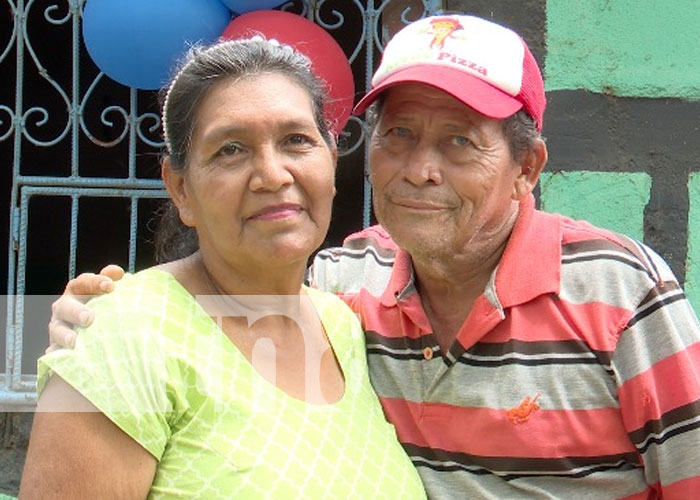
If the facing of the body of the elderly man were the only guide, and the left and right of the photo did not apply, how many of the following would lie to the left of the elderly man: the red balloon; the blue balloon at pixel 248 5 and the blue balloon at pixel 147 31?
0

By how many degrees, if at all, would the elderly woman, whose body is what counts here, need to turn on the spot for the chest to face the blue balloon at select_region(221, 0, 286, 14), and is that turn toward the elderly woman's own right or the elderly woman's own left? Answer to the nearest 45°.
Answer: approximately 135° to the elderly woman's own left

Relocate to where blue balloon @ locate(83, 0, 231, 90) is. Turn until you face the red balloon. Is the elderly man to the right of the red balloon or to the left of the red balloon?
right

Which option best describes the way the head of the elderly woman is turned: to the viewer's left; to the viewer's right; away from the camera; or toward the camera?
toward the camera

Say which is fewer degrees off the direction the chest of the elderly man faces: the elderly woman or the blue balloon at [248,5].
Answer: the elderly woman

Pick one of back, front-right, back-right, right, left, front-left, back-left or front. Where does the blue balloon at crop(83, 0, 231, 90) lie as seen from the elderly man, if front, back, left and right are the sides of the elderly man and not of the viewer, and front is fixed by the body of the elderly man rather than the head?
right

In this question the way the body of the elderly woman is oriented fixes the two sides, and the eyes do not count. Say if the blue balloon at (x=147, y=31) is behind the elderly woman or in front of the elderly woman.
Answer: behind

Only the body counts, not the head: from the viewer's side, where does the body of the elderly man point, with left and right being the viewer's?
facing the viewer and to the left of the viewer

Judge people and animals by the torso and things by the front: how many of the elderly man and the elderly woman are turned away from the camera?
0

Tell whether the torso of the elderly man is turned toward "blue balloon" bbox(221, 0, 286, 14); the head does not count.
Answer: no

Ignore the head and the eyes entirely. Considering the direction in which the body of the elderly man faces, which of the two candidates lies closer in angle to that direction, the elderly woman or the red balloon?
the elderly woman

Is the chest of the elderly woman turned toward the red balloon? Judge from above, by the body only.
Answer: no
